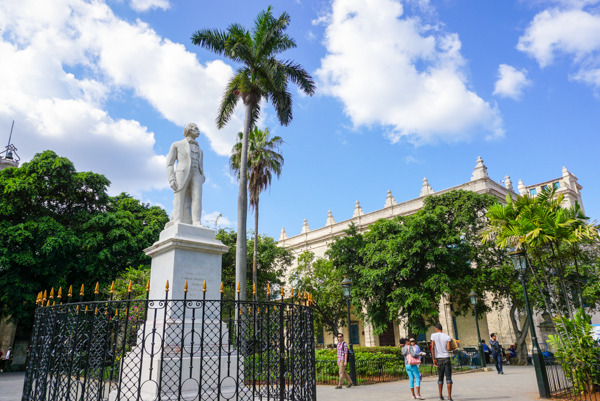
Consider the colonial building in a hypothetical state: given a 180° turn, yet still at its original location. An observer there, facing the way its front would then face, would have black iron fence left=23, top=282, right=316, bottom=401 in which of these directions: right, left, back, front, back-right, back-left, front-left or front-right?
back-right

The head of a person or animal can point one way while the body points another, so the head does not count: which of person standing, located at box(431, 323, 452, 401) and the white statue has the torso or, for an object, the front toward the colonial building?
the person standing

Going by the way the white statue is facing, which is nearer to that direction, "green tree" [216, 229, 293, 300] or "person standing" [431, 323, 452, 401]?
the person standing

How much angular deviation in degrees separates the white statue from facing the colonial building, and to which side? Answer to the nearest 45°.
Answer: approximately 90° to its left

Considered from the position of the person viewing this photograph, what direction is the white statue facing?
facing the viewer and to the right of the viewer

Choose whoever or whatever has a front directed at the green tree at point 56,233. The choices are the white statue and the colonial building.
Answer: the colonial building

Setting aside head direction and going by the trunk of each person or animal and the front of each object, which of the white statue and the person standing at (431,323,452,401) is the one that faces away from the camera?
the person standing

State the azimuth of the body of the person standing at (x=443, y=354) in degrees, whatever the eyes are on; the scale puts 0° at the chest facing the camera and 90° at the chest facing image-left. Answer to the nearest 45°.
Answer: approximately 180°

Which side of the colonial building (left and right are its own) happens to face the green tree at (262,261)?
front

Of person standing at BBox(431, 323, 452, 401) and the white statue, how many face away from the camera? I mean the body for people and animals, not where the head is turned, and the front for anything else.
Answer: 1
